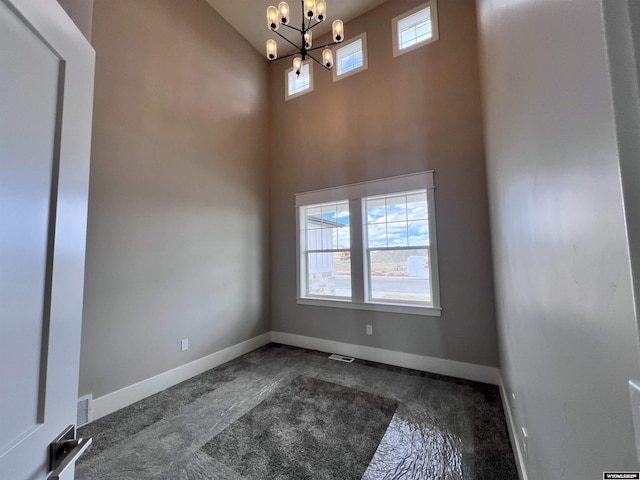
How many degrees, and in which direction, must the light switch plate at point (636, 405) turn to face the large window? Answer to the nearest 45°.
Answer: approximately 45° to its right

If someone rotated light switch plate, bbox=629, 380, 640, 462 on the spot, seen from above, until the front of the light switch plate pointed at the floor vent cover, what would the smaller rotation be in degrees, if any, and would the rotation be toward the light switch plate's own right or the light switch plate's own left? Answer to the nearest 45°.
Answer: approximately 45° to the light switch plate's own right

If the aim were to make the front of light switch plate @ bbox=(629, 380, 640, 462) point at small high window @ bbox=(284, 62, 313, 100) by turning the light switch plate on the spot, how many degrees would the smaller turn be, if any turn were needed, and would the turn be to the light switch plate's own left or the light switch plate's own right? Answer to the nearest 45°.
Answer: approximately 45° to the light switch plate's own right

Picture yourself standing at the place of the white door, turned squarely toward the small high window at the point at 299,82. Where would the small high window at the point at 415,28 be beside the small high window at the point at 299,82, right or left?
right

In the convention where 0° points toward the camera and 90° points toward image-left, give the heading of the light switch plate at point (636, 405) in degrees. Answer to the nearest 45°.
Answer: approximately 90°
